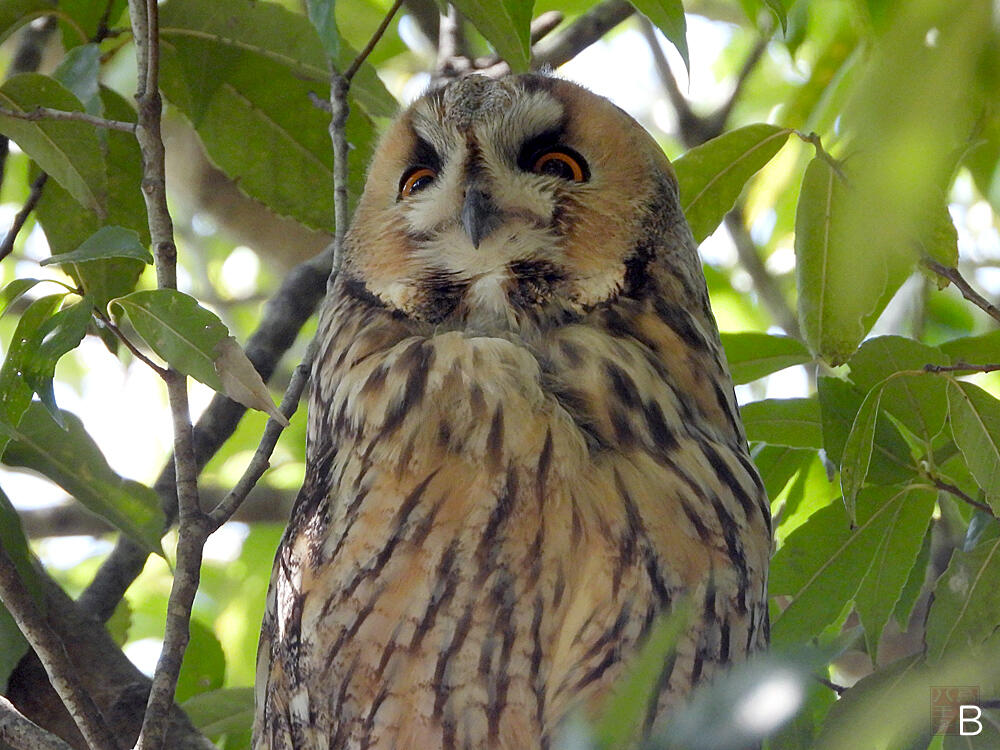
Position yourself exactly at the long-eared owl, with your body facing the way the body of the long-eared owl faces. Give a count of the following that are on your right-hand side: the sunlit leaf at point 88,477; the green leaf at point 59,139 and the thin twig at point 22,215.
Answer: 3

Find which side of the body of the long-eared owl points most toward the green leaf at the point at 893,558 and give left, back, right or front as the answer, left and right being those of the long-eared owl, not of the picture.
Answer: left

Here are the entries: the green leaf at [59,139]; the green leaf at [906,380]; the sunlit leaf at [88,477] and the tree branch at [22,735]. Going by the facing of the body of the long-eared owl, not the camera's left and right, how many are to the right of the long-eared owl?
3

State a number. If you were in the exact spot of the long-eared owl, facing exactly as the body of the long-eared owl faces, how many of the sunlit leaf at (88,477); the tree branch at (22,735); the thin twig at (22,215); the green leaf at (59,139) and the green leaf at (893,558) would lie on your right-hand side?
4

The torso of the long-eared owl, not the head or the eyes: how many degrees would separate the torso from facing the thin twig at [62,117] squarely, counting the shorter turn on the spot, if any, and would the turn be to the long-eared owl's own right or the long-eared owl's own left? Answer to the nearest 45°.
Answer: approximately 45° to the long-eared owl's own right

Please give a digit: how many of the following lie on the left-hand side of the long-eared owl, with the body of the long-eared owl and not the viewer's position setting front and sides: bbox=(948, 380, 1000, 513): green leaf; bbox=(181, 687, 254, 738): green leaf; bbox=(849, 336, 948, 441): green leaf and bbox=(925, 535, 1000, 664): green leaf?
3

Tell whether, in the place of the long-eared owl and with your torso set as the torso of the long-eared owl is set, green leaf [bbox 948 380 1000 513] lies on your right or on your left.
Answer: on your left

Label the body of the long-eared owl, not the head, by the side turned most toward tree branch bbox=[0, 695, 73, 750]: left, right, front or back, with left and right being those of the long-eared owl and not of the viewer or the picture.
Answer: right

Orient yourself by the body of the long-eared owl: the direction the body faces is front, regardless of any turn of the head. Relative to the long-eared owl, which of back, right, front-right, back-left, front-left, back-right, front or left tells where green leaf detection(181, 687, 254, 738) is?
back-right

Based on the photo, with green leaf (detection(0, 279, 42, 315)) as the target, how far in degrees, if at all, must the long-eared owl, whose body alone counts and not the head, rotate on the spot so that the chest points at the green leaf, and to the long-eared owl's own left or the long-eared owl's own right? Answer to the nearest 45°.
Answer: approximately 45° to the long-eared owl's own right

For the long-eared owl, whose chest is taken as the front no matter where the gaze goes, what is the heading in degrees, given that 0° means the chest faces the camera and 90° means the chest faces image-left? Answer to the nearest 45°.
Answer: approximately 0°
